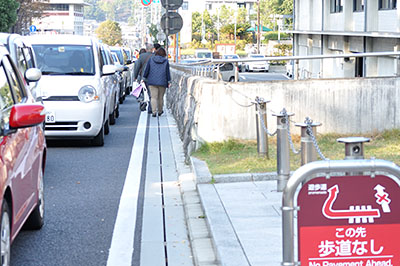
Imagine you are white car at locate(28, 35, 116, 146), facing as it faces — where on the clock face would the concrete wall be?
The concrete wall is roughly at 10 o'clock from the white car.

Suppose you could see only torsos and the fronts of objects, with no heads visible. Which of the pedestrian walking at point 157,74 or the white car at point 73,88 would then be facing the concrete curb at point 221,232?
the white car

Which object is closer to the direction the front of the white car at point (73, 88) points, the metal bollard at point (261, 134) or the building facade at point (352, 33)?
the metal bollard

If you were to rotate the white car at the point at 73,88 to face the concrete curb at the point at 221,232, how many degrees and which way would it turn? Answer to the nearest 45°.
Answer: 0° — it already faces it

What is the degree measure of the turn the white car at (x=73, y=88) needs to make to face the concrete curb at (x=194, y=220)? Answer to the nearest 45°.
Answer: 0° — it already faces it

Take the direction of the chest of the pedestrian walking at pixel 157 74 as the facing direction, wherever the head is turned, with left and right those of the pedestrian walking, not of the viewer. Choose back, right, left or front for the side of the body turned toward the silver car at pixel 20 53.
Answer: back

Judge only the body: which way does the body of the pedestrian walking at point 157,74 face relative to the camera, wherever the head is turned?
away from the camera

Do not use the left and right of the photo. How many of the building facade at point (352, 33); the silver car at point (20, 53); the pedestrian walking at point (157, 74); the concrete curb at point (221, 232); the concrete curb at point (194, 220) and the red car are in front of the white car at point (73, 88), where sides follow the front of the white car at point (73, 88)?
4

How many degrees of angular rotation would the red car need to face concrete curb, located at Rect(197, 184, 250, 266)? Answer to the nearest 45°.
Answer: approximately 135° to its left

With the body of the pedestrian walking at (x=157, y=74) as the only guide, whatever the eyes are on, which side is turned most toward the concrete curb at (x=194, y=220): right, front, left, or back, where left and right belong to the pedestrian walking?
back

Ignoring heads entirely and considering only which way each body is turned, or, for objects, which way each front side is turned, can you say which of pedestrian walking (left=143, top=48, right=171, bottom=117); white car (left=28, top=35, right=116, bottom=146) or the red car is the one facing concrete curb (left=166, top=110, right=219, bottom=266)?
the white car

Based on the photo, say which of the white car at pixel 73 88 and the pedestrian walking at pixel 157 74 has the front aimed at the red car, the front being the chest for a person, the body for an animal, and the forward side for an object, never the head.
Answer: the white car
